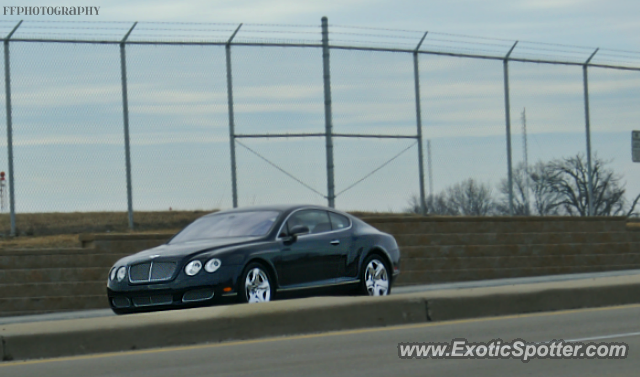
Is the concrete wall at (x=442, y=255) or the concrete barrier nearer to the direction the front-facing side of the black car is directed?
the concrete barrier

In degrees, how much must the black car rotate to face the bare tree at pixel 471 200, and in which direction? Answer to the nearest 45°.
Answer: approximately 180°

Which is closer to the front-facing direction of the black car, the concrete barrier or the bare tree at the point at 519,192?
the concrete barrier

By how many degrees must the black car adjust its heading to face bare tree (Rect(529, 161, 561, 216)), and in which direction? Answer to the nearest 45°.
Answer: approximately 180°

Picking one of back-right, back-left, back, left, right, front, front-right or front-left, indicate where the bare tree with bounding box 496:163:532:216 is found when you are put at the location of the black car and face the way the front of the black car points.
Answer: back

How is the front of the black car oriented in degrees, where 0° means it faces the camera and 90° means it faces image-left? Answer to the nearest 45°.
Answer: approximately 45°

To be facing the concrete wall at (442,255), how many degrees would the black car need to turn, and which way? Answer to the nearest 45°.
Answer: approximately 180°

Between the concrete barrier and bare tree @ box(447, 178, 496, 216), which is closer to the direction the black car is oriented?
the concrete barrier
